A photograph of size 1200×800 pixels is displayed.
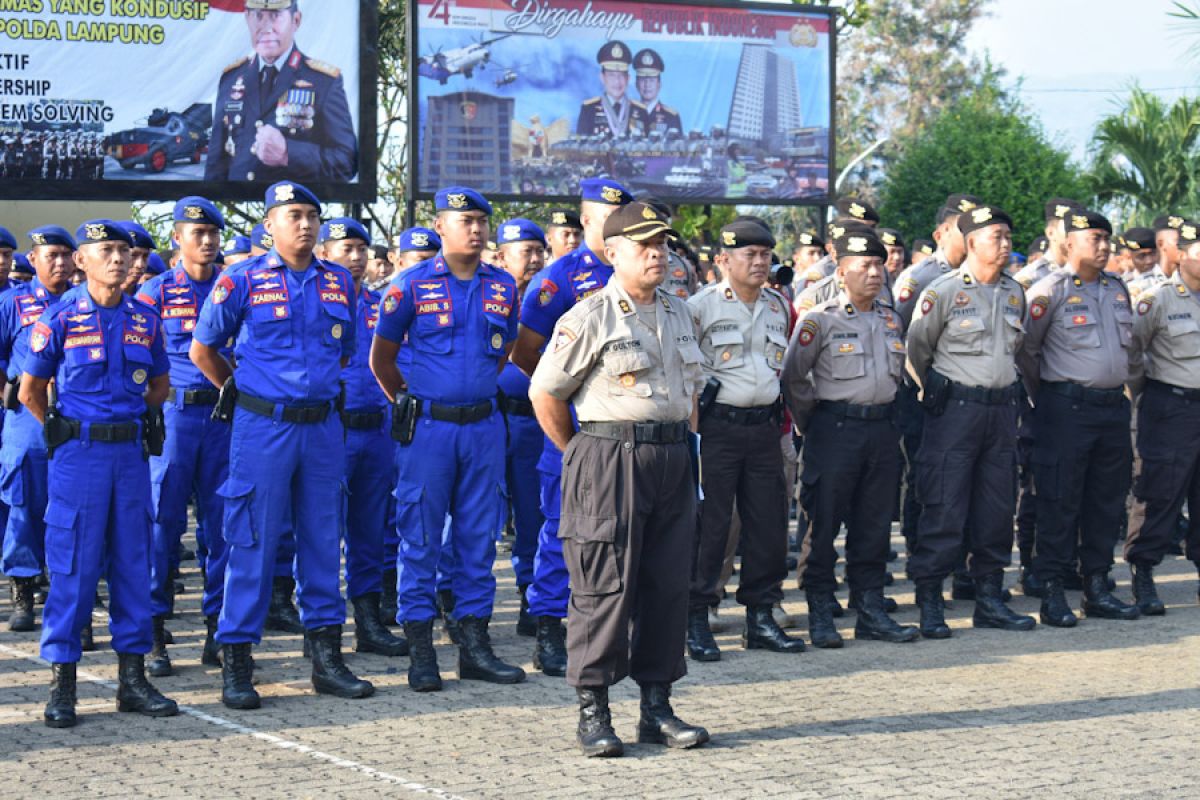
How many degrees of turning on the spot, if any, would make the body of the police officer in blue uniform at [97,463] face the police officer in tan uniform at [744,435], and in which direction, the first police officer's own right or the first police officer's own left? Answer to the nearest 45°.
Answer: approximately 45° to the first police officer's own left

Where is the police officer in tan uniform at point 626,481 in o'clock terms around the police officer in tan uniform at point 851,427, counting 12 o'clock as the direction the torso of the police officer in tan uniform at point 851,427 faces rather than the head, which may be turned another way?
the police officer in tan uniform at point 626,481 is roughly at 2 o'clock from the police officer in tan uniform at point 851,427.

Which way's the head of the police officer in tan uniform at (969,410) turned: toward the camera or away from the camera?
toward the camera

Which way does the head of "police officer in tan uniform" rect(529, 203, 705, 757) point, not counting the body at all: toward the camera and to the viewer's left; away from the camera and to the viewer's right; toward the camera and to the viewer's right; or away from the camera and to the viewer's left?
toward the camera and to the viewer's right

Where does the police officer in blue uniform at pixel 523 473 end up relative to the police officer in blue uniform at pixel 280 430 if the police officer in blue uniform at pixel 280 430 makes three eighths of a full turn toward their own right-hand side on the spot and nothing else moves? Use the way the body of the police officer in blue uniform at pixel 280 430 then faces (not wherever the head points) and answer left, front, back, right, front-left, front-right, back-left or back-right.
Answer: back-right

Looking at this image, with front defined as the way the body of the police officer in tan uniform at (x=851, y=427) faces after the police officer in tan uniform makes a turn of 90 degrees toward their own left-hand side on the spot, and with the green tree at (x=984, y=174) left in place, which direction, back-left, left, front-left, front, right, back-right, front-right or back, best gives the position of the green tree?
front-left

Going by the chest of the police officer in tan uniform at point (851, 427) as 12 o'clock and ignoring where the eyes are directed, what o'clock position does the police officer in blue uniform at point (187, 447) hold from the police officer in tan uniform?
The police officer in blue uniform is roughly at 4 o'clock from the police officer in tan uniform.

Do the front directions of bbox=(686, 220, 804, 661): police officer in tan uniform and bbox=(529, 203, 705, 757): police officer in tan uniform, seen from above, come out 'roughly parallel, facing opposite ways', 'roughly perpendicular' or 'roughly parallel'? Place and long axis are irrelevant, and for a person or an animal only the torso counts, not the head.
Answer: roughly parallel

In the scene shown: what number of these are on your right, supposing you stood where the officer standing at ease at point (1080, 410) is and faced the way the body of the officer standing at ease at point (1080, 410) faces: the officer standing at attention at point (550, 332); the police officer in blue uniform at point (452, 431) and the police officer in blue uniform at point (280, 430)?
3

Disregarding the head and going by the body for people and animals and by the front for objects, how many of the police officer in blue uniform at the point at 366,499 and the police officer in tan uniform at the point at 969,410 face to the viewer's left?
0

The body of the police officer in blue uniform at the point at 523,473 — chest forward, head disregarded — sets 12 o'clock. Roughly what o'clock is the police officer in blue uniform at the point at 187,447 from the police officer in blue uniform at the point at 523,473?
the police officer in blue uniform at the point at 187,447 is roughly at 4 o'clock from the police officer in blue uniform at the point at 523,473.

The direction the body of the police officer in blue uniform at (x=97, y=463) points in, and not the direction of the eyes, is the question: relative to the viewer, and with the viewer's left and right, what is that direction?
facing the viewer and to the right of the viewer

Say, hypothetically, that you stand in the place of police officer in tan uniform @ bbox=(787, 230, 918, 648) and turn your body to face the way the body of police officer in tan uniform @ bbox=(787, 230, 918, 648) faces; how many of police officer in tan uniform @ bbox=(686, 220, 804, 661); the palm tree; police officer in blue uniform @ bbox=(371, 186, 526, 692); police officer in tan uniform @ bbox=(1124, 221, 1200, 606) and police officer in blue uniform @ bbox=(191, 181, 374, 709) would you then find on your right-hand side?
3

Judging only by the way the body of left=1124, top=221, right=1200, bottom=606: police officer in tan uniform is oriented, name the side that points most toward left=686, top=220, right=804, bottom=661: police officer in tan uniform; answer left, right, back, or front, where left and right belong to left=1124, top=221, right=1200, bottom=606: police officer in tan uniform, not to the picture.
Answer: right

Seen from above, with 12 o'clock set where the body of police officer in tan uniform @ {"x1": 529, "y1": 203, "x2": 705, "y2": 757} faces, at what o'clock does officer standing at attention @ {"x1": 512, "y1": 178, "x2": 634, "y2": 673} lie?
The officer standing at attention is roughly at 7 o'clock from the police officer in tan uniform.

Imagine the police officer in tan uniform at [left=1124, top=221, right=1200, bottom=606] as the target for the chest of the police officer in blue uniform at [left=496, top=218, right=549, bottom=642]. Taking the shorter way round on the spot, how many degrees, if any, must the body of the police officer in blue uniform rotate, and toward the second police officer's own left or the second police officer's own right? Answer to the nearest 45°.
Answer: approximately 45° to the second police officer's own left
